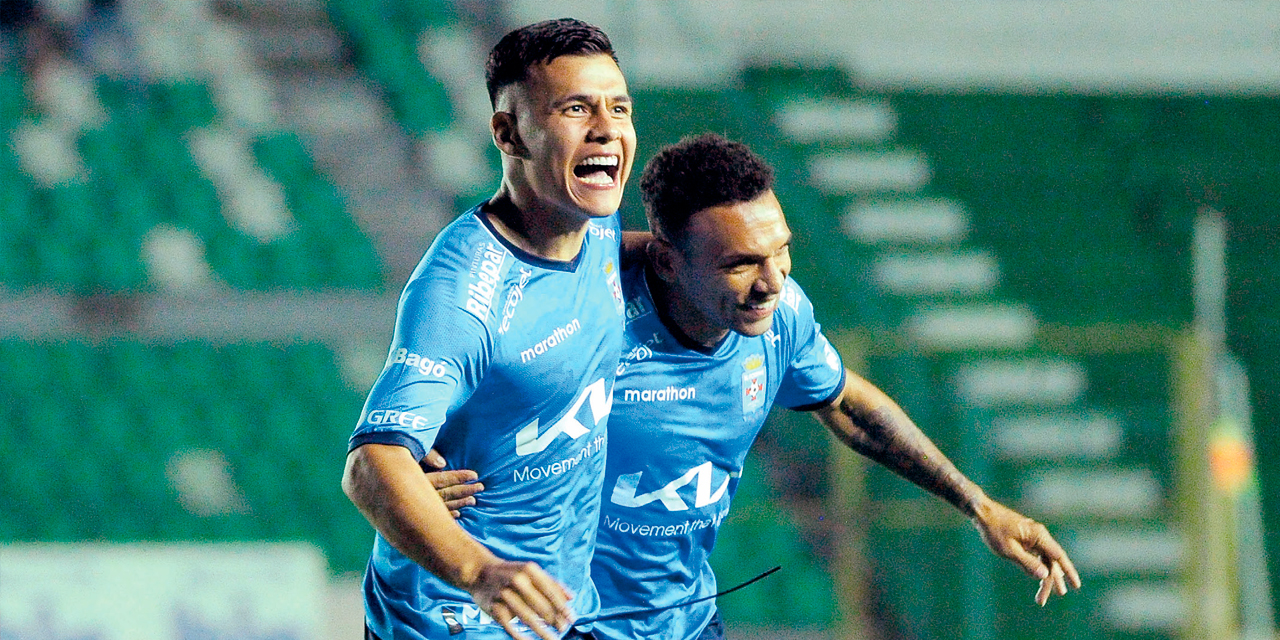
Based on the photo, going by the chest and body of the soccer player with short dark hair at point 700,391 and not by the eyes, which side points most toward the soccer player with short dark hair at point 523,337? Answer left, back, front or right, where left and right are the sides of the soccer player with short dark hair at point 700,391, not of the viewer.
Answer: right

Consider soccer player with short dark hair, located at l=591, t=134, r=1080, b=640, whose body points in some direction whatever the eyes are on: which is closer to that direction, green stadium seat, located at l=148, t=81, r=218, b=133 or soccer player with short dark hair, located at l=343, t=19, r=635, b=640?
the soccer player with short dark hair

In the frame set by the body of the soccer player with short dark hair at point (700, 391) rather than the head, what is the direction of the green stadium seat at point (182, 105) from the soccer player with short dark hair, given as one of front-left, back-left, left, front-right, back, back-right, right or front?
back

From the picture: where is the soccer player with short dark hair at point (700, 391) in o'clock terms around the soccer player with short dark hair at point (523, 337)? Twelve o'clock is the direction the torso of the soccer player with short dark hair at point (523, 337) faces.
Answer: the soccer player with short dark hair at point (700, 391) is roughly at 9 o'clock from the soccer player with short dark hair at point (523, 337).

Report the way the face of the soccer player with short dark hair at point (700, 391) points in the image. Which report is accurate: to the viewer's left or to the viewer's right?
to the viewer's right

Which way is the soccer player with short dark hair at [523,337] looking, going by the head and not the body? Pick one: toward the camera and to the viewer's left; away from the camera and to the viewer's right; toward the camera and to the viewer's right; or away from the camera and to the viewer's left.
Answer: toward the camera and to the viewer's right

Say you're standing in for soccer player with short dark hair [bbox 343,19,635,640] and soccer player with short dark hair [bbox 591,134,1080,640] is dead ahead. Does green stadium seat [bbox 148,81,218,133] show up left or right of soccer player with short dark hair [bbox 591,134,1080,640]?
left

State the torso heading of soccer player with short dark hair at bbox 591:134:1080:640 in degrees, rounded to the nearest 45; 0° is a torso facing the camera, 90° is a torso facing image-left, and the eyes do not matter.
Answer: approximately 315°
